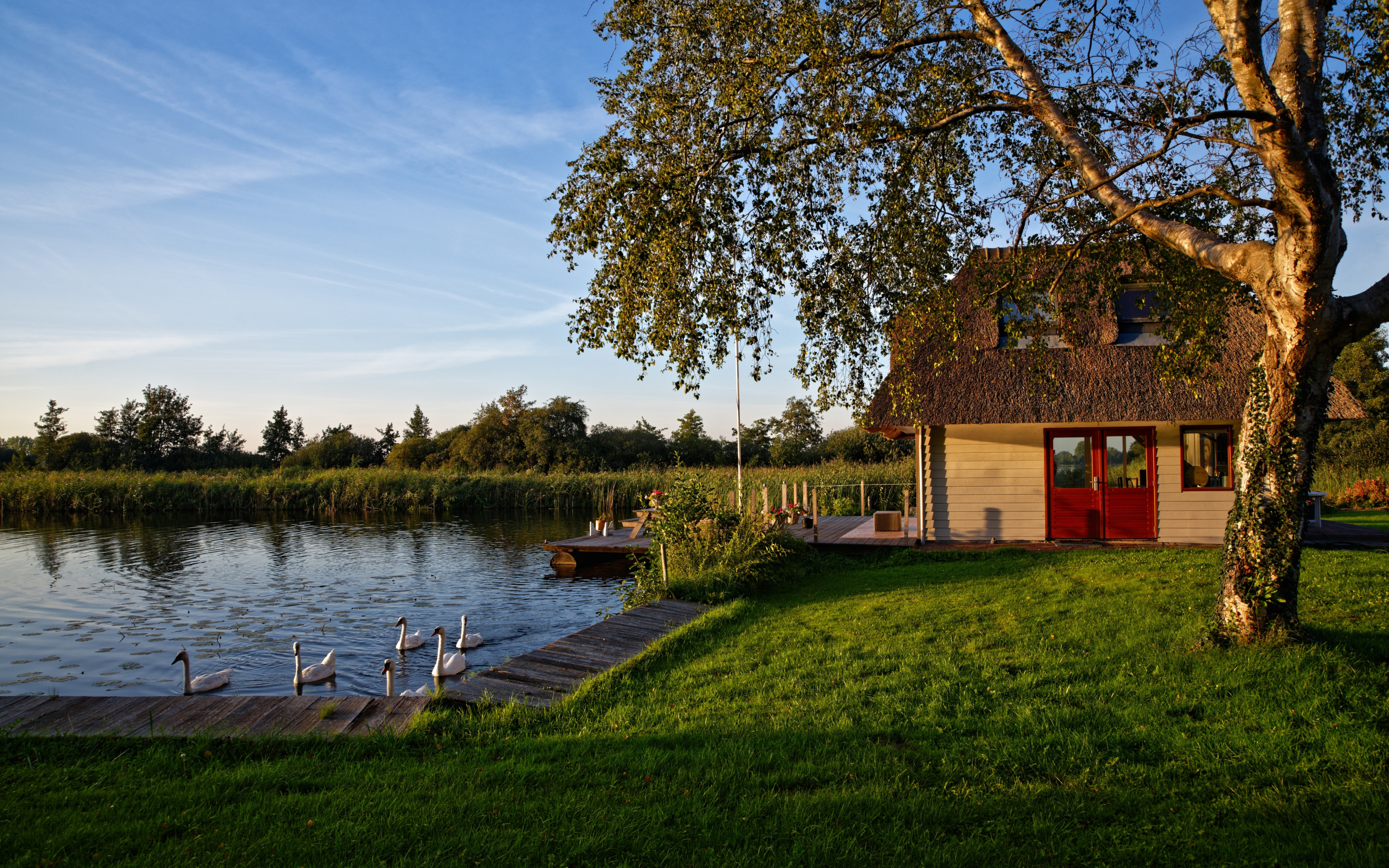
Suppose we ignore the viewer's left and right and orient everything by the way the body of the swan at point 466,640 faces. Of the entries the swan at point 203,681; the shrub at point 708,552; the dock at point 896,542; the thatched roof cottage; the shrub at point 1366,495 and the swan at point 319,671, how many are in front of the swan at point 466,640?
2

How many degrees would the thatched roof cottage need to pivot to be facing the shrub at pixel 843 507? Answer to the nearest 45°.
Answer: approximately 135° to its right

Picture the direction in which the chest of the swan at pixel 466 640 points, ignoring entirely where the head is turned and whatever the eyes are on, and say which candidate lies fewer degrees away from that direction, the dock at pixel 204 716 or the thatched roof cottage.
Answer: the dock

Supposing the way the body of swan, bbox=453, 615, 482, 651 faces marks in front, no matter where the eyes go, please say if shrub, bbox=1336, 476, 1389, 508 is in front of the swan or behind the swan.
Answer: behind

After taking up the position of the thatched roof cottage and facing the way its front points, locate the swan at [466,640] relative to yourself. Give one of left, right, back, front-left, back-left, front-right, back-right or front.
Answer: front-right

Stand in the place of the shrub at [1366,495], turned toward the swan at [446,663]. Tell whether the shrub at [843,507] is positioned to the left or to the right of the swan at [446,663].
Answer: right

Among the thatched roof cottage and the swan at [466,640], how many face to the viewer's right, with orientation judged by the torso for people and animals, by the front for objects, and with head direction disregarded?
0

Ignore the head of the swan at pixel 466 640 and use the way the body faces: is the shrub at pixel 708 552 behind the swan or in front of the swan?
behind

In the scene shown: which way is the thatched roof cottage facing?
toward the camera

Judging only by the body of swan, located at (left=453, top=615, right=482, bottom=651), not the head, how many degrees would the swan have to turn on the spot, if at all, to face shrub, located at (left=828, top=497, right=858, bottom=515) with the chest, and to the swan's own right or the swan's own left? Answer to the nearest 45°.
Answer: approximately 180°

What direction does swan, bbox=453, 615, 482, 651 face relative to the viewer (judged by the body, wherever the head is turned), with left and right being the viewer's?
facing the viewer and to the left of the viewer

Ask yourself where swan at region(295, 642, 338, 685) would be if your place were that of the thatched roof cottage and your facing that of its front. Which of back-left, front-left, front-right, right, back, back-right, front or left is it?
front-right

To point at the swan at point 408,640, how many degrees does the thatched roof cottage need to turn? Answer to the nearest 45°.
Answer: approximately 45° to its right

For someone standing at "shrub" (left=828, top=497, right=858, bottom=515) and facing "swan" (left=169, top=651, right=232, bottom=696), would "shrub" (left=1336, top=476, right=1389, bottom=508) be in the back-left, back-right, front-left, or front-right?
back-left

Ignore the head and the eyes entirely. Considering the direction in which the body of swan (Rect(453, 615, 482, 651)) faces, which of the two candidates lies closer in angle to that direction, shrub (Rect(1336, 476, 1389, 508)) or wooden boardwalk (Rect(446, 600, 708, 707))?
the wooden boardwalk

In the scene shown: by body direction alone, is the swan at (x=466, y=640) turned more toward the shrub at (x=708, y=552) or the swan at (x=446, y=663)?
the swan
